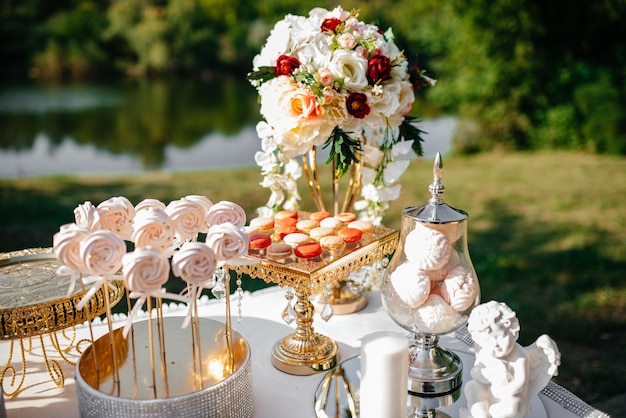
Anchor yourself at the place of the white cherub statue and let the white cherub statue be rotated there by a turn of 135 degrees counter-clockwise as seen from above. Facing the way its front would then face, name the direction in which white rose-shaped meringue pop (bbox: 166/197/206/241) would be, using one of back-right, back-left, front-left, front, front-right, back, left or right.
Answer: back

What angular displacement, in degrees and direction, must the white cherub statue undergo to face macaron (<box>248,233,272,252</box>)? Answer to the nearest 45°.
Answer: approximately 45° to its right

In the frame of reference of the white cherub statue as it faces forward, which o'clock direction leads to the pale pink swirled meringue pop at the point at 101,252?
The pale pink swirled meringue pop is roughly at 1 o'clock from the white cherub statue.

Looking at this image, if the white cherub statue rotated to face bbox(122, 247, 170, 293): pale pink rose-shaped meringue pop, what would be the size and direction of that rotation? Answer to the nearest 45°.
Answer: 0° — it already faces it

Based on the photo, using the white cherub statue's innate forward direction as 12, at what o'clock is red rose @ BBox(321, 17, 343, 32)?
The red rose is roughly at 3 o'clock from the white cherub statue.

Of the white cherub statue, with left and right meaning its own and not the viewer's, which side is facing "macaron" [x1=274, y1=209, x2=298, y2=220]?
right

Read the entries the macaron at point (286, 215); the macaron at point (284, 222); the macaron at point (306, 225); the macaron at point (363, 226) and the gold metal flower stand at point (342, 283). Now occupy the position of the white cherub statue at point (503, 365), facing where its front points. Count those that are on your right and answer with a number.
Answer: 5

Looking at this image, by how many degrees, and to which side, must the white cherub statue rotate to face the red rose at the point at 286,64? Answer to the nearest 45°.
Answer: approximately 90° to its right

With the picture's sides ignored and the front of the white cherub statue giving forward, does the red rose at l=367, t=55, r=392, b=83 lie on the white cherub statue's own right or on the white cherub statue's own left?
on the white cherub statue's own right

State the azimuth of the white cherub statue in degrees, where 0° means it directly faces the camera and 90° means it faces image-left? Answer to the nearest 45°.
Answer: approximately 45°

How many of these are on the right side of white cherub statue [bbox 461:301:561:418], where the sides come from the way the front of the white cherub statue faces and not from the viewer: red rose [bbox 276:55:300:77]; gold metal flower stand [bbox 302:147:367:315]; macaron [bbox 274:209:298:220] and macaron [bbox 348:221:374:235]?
4

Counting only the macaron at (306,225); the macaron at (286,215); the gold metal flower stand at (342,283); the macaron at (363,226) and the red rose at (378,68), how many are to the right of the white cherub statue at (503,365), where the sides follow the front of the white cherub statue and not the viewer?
5
